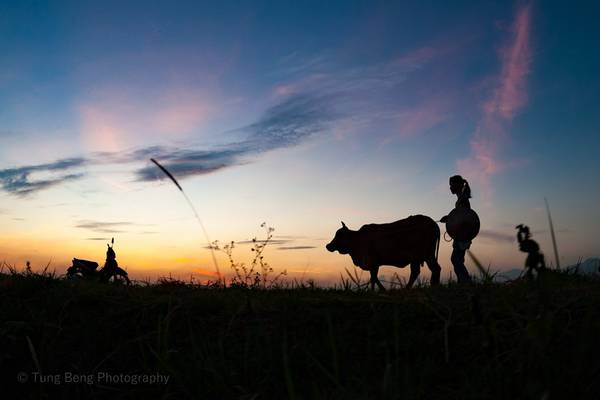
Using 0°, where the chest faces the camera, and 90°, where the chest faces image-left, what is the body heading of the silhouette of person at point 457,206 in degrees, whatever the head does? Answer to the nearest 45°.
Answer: approximately 90°

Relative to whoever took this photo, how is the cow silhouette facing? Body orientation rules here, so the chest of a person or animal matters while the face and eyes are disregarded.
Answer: facing to the left of the viewer

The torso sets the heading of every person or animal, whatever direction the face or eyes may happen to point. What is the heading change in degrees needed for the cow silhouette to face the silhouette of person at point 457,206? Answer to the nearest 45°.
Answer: approximately 135° to its left

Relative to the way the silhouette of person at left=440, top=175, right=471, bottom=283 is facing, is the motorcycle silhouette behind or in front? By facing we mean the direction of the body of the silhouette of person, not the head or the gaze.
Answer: in front

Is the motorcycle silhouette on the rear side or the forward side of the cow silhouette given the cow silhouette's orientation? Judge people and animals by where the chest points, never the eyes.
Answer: on the forward side

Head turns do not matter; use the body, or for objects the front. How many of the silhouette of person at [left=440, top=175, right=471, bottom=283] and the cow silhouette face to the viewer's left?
2

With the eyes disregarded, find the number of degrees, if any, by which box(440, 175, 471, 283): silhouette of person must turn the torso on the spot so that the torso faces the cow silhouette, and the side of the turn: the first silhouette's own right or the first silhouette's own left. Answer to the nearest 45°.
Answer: approximately 45° to the first silhouette's own right
